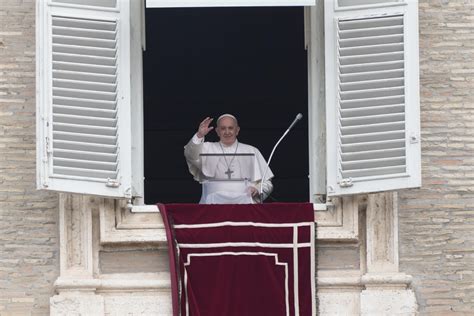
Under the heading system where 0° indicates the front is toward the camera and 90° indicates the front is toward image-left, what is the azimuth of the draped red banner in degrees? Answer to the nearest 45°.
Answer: approximately 0°

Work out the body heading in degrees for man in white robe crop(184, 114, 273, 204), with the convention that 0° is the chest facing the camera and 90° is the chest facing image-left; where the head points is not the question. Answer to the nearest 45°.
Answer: approximately 0°

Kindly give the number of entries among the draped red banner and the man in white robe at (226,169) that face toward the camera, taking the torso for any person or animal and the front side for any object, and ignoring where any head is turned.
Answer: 2
